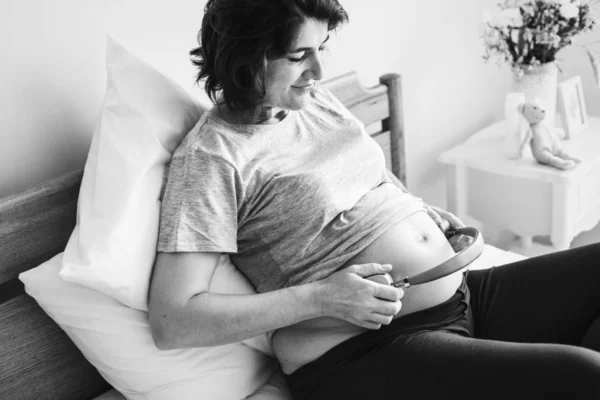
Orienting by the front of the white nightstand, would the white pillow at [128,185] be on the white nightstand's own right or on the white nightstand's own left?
on the white nightstand's own right

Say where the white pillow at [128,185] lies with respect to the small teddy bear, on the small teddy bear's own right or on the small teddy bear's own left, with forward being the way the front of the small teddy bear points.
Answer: on the small teddy bear's own right

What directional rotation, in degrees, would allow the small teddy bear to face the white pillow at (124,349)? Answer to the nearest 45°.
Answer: approximately 90° to its right

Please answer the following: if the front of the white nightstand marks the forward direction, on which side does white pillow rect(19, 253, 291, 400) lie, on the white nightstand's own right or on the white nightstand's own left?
on the white nightstand's own right

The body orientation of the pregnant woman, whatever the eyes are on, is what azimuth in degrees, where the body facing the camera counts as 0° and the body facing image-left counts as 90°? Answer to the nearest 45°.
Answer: approximately 315°
